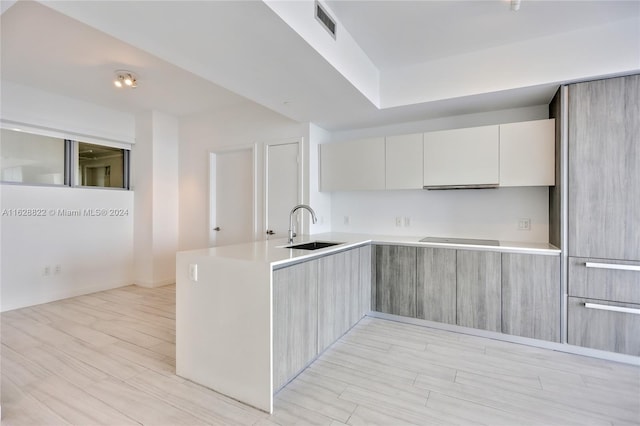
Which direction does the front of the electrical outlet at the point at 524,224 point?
toward the camera

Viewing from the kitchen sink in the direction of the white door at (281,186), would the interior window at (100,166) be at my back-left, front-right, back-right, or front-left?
front-left

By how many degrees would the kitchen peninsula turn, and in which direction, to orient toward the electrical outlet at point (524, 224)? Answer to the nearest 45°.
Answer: approximately 90° to its left

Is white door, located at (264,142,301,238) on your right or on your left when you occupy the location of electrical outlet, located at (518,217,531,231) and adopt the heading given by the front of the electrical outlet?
on your right

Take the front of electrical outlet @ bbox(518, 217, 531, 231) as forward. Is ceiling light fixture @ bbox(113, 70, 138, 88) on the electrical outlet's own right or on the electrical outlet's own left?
on the electrical outlet's own right

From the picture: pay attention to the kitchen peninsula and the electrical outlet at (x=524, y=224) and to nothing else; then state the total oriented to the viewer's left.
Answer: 0

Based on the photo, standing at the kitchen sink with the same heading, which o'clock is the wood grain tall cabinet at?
The wood grain tall cabinet is roughly at 11 o'clock from the kitchen sink.

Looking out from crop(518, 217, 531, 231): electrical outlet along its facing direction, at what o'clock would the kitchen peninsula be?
The kitchen peninsula is roughly at 1 o'clock from the electrical outlet.

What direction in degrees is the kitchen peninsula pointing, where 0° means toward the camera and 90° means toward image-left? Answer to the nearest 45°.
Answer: approximately 315°

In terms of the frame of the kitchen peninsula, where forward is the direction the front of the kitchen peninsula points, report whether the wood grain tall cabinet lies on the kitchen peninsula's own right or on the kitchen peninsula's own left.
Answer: on the kitchen peninsula's own left

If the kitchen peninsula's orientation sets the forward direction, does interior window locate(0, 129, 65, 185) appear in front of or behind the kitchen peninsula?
behind

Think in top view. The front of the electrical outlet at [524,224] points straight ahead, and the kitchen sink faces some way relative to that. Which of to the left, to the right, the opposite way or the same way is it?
to the left
